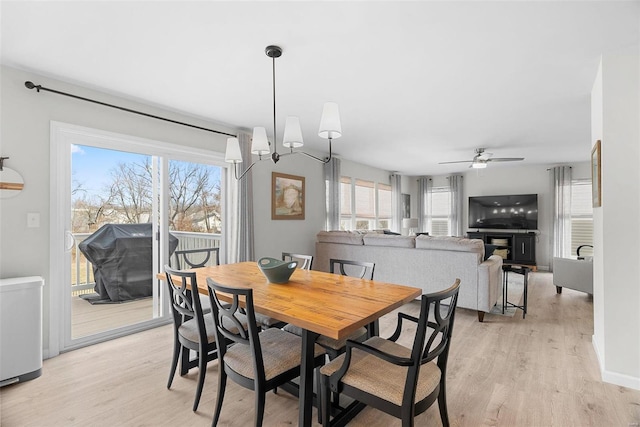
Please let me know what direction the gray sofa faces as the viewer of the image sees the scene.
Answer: facing away from the viewer and to the right of the viewer

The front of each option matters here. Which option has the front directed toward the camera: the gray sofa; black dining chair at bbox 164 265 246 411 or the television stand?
the television stand

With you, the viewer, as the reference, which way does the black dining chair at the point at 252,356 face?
facing away from the viewer and to the right of the viewer

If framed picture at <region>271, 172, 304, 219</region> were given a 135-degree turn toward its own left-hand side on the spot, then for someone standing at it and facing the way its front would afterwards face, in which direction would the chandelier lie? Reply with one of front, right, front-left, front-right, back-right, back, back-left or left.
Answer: back

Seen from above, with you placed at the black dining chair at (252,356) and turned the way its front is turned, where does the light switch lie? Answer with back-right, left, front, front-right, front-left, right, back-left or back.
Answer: left

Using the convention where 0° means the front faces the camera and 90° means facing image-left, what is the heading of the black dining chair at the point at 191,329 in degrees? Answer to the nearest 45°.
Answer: approximately 225°

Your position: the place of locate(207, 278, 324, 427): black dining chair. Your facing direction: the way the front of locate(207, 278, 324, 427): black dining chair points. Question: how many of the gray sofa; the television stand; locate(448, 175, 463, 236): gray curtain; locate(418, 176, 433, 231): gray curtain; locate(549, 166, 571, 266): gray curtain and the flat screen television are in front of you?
6

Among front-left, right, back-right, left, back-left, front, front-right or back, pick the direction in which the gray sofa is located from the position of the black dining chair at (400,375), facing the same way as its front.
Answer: front-right

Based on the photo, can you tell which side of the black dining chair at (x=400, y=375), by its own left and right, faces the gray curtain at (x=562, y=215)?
right

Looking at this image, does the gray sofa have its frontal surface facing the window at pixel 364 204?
no

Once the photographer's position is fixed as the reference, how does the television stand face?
facing the viewer

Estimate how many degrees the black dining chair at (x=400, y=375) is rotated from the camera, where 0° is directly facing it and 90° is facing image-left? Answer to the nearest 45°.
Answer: approximately 135°

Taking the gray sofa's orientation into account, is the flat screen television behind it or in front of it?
in front

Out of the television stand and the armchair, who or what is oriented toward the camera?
the television stand

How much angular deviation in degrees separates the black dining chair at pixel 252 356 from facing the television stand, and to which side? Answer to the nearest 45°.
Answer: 0° — it already faces it

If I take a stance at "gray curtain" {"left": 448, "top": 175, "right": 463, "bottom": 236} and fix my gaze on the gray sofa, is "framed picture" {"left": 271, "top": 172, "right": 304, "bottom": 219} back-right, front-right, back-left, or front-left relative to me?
front-right

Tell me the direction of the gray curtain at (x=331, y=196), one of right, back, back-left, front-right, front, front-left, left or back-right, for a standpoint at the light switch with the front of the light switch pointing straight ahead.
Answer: left

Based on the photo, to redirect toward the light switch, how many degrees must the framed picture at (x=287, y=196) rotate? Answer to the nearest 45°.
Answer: approximately 90° to its right

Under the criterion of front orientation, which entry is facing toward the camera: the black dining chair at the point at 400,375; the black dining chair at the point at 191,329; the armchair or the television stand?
the television stand
